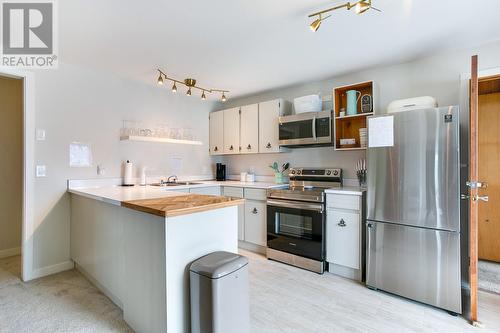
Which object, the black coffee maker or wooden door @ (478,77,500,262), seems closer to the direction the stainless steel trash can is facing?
the wooden door

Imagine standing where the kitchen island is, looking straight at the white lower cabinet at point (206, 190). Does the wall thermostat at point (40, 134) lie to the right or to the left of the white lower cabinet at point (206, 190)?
left

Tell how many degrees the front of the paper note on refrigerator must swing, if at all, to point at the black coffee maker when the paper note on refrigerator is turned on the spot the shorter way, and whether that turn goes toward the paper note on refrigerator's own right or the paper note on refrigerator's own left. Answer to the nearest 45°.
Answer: approximately 90° to the paper note on refrigerator's own right

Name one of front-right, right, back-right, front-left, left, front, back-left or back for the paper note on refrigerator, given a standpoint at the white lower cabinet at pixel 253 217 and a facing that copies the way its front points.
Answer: left

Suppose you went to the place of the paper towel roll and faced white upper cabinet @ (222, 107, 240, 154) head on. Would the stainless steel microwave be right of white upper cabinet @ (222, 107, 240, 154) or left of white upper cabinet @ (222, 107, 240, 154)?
right

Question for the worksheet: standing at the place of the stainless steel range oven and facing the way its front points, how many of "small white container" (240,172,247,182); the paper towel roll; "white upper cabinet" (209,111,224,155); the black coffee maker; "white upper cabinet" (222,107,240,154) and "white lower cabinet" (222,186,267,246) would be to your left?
0

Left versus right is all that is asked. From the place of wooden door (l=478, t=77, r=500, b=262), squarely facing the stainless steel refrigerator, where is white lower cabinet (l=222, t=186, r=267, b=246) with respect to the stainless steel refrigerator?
right

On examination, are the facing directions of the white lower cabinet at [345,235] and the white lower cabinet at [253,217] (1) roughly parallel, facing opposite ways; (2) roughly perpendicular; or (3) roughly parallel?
roughly parallel

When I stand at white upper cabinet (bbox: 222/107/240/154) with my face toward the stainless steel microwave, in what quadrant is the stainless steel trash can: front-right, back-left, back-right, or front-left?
front-right

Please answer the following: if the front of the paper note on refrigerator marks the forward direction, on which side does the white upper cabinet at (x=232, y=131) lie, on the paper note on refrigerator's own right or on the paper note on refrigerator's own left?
on the paper note on refrigerator's own right

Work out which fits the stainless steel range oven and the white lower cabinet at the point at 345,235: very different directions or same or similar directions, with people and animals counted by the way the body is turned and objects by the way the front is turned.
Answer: same or similar directions

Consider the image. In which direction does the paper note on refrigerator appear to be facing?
toward the camera

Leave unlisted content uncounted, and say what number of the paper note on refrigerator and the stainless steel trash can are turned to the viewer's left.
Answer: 0

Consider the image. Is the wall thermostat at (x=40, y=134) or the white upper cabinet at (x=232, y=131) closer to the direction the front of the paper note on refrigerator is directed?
the wall thermostat

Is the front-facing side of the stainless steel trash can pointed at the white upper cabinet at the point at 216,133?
no
